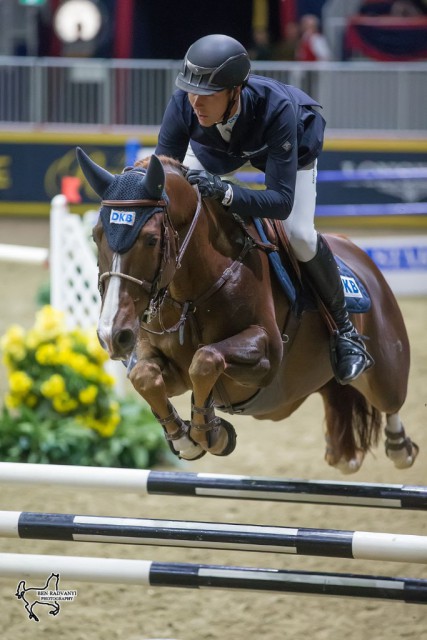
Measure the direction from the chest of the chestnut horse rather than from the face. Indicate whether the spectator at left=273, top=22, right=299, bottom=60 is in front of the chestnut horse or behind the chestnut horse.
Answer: behind

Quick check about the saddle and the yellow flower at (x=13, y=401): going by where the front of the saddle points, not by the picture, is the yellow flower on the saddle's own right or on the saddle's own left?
on the saddle's own right

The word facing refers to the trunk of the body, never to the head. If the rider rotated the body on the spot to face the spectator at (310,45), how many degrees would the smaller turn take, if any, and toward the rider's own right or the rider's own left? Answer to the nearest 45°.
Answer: approximately 135° to the rider's own right

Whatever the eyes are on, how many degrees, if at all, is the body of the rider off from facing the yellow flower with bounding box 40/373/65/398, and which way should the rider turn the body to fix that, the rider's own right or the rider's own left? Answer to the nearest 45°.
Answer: approximately 90° to the rider's own right

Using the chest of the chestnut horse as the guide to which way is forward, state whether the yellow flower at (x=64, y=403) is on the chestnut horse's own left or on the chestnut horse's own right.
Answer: on the chestnut horse's own right

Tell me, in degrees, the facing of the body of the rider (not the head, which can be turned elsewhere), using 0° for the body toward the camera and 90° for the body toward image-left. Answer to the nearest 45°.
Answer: approximately 45°

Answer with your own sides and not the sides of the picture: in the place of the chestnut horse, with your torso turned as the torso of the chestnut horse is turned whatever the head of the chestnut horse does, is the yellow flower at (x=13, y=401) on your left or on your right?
on your right

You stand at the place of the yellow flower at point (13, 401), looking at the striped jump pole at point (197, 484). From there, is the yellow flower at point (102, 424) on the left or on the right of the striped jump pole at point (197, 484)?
left

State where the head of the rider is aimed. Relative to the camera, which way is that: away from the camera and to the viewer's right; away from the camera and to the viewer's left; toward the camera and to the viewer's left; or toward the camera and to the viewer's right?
toward the camera and to the viewer's left

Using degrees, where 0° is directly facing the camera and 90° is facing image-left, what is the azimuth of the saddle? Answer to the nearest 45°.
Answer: approximately 45°

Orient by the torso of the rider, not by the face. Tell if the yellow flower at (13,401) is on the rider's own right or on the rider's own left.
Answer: on the rider's own right
